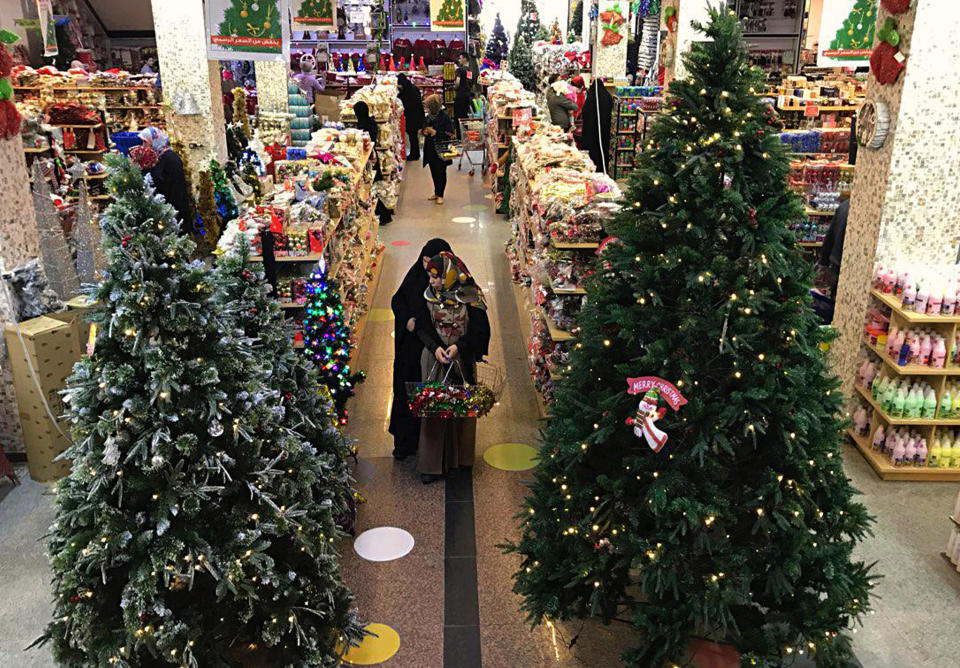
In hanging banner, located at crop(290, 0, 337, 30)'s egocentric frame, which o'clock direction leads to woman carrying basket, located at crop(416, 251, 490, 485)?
The woman carrying basket is roughly at 12 o'clock from the hanging banner.

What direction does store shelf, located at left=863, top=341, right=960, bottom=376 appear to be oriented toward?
toward the camera

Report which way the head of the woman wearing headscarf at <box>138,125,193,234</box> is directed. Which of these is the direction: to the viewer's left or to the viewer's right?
to the viewer's left

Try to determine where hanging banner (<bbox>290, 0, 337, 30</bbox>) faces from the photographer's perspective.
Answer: facing the viewer

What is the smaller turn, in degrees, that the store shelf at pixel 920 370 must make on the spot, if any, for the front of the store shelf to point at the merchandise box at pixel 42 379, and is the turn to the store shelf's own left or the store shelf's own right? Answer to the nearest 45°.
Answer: approximately 45° to the store shelf's own right

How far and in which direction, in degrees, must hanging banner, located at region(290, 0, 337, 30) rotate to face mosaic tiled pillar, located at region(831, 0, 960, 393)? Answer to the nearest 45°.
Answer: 0° — it already faces it

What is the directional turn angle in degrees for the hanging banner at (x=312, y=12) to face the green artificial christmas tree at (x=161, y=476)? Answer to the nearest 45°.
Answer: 0° — it already faces it

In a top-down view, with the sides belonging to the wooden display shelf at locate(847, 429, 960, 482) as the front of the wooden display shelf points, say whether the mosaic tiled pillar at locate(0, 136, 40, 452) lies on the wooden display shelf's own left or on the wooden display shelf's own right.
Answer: on the wooden display shelf's own right

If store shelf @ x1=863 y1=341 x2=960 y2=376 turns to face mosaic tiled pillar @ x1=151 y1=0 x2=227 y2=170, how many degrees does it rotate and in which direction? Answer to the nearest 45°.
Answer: approximately 90° to its right

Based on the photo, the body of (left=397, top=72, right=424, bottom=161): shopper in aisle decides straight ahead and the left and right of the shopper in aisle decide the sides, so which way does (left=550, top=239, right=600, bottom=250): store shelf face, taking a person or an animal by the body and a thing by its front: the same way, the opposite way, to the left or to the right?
to the left

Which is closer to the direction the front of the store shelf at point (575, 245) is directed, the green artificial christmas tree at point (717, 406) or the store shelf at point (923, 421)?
the green artificial christmas tree

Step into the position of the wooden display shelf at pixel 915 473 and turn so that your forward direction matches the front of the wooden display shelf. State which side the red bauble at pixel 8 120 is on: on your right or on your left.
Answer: on your right

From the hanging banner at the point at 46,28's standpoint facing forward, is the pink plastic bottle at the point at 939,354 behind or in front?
in front
